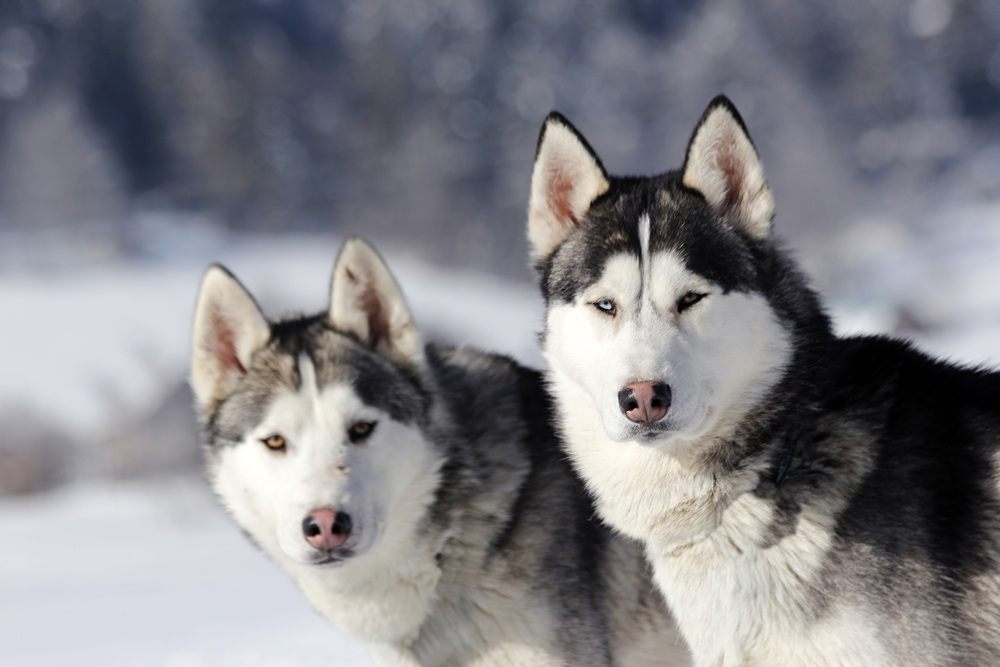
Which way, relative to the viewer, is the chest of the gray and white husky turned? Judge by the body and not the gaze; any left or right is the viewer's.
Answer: facing the viewer and to the left of the viewer

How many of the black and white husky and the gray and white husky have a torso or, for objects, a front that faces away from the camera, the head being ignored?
0

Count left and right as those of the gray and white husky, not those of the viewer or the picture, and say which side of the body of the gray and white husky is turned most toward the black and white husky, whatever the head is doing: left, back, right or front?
left

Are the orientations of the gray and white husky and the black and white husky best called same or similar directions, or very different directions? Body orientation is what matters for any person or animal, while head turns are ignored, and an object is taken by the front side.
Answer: same or similar directions
